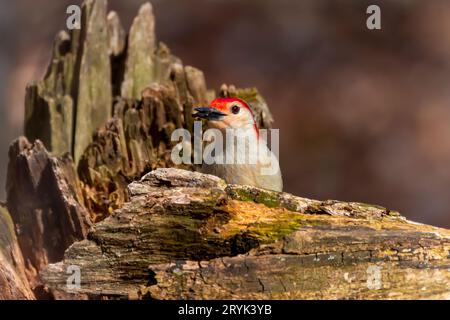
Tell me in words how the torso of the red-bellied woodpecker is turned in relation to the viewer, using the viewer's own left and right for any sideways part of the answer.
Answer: facing the viewer and to the left of the viewer
